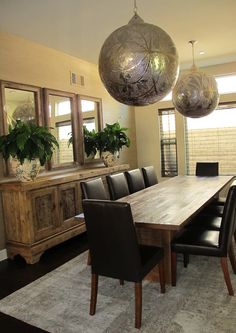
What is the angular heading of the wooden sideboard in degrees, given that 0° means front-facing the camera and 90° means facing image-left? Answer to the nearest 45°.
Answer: approximately 315°

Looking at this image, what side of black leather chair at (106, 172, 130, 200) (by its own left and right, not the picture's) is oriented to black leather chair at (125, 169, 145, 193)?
left

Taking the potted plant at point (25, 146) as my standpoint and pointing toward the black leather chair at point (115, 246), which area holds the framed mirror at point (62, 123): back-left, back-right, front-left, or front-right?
back-left

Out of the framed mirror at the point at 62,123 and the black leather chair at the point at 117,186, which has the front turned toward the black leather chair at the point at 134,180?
the framed mirror

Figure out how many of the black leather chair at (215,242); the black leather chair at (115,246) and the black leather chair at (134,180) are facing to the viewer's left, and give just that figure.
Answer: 1

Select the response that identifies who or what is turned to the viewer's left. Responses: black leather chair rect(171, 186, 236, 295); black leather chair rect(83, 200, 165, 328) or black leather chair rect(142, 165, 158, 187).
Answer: black leather chair rect(171, 186, 236, 295)

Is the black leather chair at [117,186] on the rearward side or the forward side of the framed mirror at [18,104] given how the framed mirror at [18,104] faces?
on the forward side

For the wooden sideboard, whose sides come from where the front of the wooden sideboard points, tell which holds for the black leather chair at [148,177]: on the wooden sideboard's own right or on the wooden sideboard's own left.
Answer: on the wooden sideboard's own left
